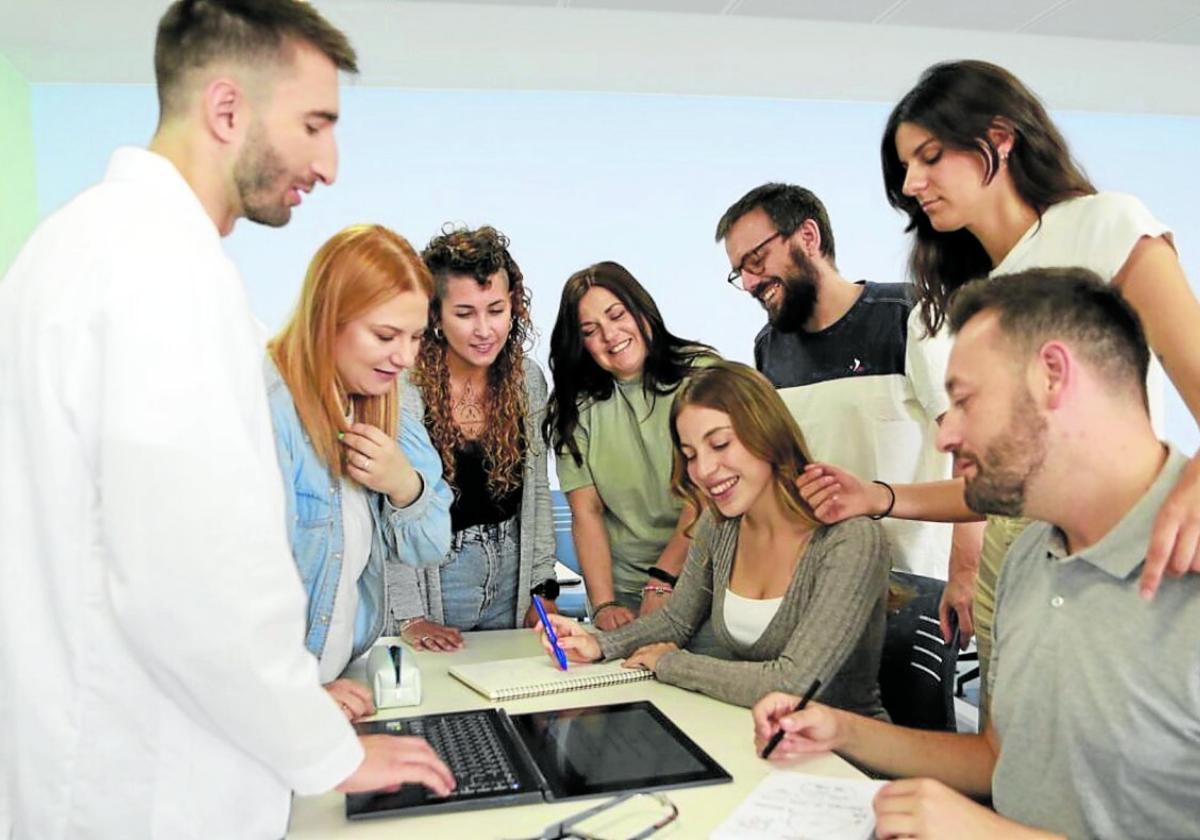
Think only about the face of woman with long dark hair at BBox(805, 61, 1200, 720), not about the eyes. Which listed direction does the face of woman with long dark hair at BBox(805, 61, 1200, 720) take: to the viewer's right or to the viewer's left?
to the viewer's left

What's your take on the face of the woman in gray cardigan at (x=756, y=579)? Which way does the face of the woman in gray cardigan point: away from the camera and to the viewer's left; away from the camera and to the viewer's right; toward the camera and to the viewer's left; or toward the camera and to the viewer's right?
toward the camera and to the viewer's left

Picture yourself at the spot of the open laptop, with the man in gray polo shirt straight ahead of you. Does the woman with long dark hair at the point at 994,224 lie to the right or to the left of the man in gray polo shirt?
left

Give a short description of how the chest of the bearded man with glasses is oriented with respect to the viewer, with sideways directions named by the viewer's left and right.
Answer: facing the viewer and to the left of the viewer

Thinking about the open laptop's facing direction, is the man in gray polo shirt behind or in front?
behind

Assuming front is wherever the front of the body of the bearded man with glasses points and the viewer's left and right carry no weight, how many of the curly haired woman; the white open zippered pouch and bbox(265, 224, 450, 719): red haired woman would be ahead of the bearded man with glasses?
3

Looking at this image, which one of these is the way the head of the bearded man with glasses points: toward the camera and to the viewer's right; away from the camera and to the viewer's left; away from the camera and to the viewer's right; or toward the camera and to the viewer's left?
toward the camera and to the viewer's left

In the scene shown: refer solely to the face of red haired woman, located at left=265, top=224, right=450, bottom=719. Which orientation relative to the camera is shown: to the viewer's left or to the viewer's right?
to the viewer's right

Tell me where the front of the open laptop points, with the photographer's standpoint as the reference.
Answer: facing to the left of the viewer

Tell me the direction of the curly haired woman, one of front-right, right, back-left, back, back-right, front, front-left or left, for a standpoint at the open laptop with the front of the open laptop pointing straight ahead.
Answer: right

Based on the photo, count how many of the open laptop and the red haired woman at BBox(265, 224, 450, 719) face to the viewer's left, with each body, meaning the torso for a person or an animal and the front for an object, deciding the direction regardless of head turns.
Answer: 1

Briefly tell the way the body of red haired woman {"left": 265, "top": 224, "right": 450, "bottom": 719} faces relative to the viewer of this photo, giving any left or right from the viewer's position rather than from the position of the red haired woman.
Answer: facing the viewer and to the right of the viewer

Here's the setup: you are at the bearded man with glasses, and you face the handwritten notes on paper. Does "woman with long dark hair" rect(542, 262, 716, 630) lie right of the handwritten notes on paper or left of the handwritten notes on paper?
right

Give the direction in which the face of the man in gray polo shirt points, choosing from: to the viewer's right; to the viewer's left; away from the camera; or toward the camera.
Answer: to the viewer's left

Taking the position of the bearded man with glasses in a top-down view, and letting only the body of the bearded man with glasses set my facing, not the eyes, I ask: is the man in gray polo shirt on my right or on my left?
on my left

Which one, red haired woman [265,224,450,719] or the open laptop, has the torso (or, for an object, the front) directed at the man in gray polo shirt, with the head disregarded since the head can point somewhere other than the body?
the red haired woman
